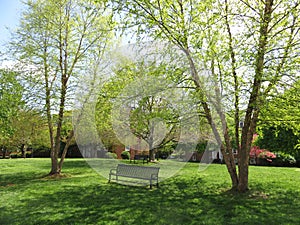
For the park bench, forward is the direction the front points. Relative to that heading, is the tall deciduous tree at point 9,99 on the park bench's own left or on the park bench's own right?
on the park bench's own right

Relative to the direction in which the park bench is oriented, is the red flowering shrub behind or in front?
behind

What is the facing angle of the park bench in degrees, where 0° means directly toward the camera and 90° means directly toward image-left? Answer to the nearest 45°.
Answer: approximately 45°

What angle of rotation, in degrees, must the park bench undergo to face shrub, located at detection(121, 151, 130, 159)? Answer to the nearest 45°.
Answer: approximately 135° to its right
